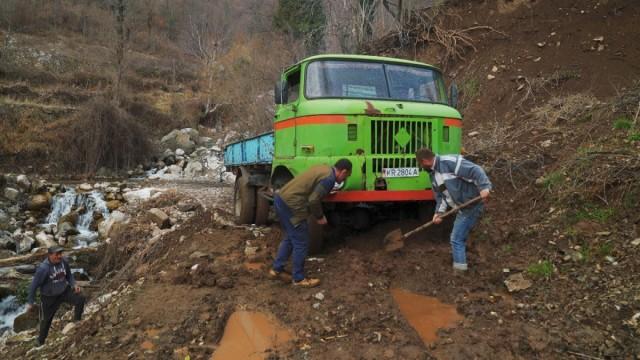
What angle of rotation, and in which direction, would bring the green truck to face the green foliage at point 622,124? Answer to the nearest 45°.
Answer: approximately 45° to its left

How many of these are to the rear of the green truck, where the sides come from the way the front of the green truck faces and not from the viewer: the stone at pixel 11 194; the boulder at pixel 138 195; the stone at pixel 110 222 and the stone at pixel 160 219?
4

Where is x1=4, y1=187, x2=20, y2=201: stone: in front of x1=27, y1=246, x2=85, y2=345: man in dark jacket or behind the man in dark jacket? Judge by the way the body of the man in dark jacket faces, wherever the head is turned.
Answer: behind

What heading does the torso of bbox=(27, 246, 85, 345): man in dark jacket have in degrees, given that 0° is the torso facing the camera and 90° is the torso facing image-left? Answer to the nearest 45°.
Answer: approximately 315°

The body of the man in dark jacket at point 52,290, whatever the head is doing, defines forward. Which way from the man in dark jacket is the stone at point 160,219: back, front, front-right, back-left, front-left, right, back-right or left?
left

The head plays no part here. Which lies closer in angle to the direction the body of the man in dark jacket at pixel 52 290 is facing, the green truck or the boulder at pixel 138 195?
the green truck

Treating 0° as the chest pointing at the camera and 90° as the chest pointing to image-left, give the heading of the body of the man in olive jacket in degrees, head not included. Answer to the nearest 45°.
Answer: approximately 270°
